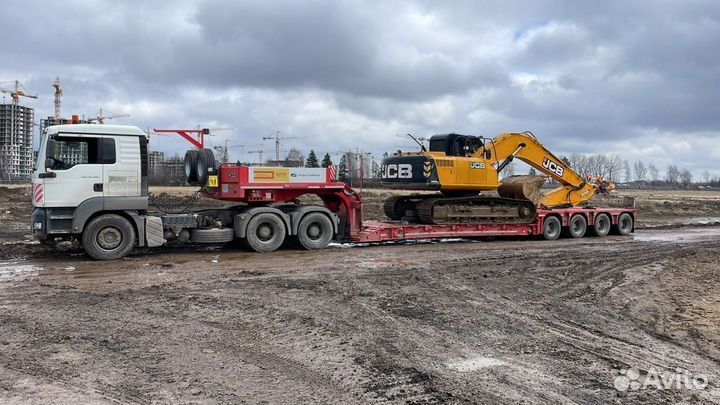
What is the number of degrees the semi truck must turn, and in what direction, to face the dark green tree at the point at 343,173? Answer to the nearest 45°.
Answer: approximately 135° to its right

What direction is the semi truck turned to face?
to the viewer's left

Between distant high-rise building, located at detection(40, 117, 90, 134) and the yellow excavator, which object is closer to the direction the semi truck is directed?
the distant high-rise building
